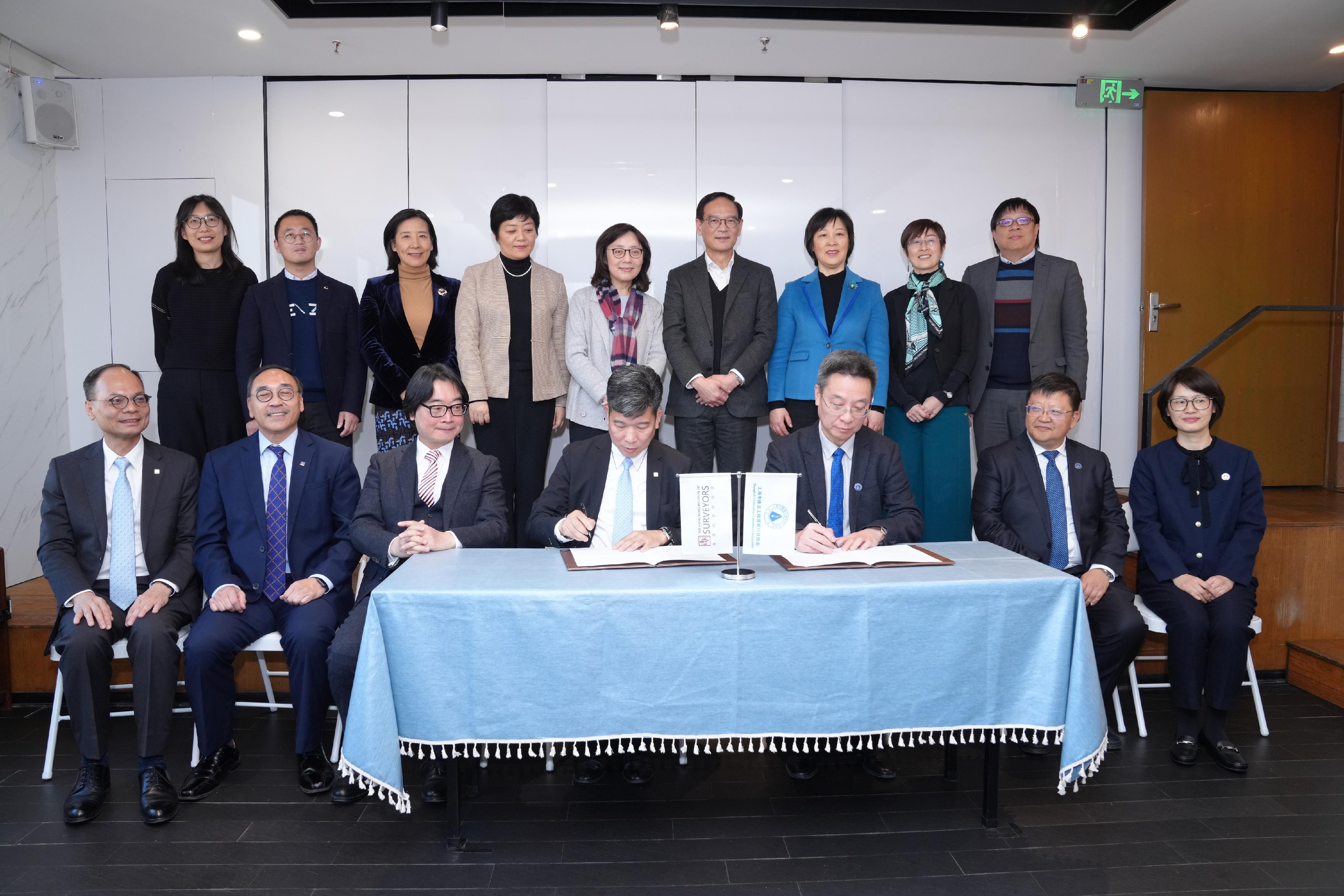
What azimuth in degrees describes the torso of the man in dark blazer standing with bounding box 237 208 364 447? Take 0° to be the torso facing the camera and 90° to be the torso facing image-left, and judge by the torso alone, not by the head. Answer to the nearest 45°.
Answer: approximately 0°

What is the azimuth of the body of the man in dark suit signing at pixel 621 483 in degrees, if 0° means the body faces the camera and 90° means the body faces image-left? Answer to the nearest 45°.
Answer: approximately 0°

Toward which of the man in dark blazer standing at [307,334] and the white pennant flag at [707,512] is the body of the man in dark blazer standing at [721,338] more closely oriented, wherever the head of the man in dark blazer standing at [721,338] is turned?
the white pennant flag

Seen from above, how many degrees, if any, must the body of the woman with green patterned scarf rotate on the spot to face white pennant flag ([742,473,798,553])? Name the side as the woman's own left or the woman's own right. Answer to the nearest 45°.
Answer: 0° — they already face it

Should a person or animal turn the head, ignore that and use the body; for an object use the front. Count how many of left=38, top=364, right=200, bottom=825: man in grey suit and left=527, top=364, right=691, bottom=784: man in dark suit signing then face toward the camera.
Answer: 2
